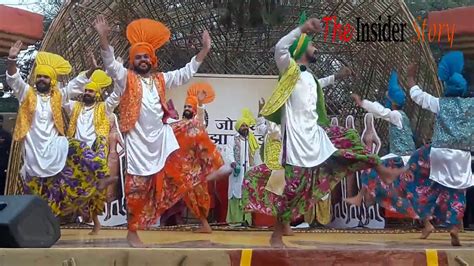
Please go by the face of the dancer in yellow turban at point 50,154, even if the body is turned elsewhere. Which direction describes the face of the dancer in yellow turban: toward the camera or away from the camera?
toward the camera

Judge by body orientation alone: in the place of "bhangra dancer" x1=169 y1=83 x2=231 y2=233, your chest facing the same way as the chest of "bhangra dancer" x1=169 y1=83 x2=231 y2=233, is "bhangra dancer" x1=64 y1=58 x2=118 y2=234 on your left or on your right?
on your right

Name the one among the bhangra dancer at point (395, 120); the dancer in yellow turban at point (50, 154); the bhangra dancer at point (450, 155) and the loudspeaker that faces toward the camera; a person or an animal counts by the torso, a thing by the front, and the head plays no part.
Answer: the dancer in yellow turban

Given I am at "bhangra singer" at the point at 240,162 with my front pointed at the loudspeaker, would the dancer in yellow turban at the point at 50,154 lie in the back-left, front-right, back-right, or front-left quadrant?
front-right

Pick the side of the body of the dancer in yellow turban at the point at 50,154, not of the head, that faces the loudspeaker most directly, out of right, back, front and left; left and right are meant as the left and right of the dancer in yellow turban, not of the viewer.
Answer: front

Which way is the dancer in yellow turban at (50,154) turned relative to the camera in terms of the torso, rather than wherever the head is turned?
toward the camera

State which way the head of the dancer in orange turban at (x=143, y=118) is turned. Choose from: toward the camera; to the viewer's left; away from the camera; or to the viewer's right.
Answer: toward the camera

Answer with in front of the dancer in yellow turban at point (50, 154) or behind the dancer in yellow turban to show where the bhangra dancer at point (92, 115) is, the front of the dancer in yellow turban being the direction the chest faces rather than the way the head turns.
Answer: behind

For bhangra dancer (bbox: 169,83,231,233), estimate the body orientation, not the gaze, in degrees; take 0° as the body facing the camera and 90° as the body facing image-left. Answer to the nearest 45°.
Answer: approximately 45°
